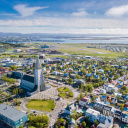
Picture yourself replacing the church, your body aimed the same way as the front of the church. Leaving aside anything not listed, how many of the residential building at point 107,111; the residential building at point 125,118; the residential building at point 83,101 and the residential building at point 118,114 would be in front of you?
4

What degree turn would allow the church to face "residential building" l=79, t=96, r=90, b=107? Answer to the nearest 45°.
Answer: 0° — it already faces it

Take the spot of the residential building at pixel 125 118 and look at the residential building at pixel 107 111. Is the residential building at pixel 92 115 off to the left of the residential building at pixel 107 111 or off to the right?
left

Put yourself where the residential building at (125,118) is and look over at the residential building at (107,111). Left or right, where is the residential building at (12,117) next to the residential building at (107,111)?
left

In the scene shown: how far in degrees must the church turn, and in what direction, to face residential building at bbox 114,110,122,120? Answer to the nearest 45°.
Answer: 0° — it already faces it

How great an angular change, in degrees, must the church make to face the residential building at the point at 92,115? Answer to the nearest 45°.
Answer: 0° — it already faces it
